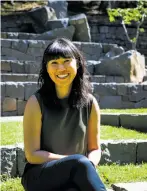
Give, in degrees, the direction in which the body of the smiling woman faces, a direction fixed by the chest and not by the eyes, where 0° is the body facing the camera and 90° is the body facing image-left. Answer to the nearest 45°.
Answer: approximately 0°

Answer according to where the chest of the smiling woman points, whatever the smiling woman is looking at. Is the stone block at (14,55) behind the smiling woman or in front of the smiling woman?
behind

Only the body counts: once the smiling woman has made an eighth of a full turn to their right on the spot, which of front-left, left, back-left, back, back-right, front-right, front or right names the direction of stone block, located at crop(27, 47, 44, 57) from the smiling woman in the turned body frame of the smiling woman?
back-right

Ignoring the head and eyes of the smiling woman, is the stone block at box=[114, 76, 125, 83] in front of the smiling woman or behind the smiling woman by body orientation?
behind

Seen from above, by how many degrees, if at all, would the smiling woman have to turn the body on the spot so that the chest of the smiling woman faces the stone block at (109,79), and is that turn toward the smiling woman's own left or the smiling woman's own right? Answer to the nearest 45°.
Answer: approximately 180°

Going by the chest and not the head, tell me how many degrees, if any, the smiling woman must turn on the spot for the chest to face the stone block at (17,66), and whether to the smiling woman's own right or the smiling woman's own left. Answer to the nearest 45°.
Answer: approximately 180°

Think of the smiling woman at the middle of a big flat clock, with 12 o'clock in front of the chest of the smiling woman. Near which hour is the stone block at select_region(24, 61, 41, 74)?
The stone block is roughly at 6 o'clock from the smiling woman.

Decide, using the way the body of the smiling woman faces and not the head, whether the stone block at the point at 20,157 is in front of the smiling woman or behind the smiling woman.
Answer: behind

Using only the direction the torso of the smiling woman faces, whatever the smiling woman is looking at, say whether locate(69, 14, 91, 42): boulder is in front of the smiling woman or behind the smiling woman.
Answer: behind
